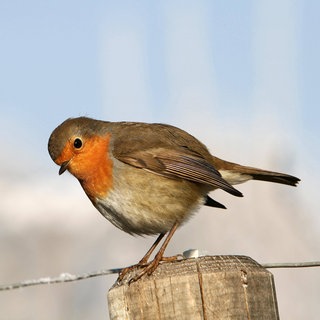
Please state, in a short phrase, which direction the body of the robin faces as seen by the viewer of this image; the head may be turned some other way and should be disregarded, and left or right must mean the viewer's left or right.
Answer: facing to the left of the viewer
